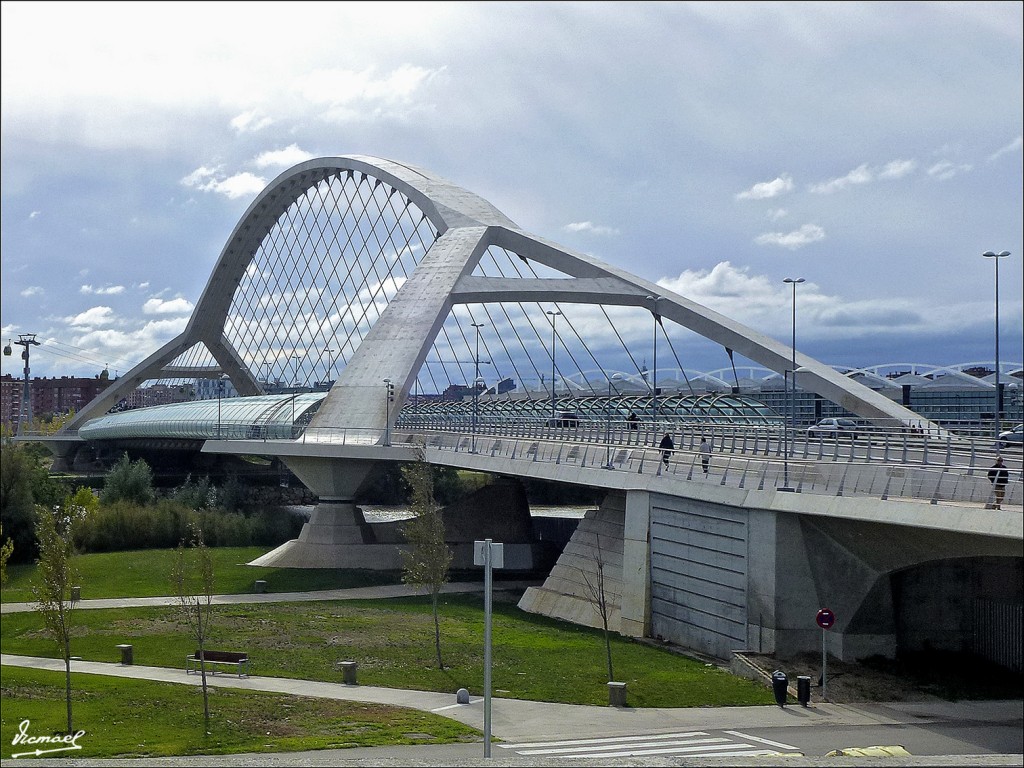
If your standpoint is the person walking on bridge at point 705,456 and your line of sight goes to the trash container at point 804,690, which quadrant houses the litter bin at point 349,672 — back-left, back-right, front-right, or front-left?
front-right

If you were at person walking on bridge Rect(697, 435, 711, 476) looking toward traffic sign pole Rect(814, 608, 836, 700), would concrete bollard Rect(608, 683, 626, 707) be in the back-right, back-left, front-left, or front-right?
front-right
